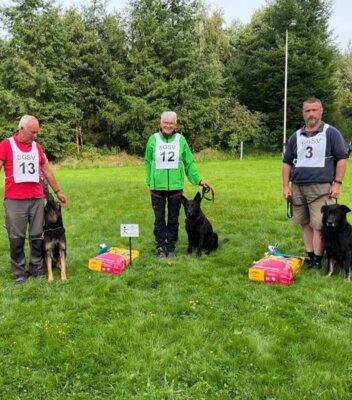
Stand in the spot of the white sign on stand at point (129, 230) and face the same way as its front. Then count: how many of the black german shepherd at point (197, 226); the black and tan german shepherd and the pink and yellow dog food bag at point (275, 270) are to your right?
1

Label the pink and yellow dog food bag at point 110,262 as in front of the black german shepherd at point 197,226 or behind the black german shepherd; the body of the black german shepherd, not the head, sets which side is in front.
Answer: in front

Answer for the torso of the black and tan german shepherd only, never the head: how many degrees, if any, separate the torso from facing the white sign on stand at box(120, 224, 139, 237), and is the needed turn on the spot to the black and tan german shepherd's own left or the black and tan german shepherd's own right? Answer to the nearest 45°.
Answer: approximately 90° to the black and tan german shepherd's own left

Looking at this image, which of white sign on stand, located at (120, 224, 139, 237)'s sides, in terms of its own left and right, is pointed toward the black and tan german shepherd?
right

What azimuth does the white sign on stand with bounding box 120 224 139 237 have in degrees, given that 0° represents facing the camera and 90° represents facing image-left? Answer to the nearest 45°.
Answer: approximately 0°

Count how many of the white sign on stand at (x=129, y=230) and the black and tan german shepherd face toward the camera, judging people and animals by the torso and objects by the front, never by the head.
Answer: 2

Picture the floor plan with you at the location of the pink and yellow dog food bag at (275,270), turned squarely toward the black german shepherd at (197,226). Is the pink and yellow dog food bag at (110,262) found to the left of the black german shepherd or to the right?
left

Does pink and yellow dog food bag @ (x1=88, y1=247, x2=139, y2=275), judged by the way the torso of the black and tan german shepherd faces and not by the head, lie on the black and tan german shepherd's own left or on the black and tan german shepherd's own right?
on the black and tan german shepherd's own left

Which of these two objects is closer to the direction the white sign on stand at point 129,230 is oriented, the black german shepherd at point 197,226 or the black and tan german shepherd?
the black and tan german shepherd

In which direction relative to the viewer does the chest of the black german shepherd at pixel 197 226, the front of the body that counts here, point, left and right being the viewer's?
facing the viewer and to the left of the viewer
